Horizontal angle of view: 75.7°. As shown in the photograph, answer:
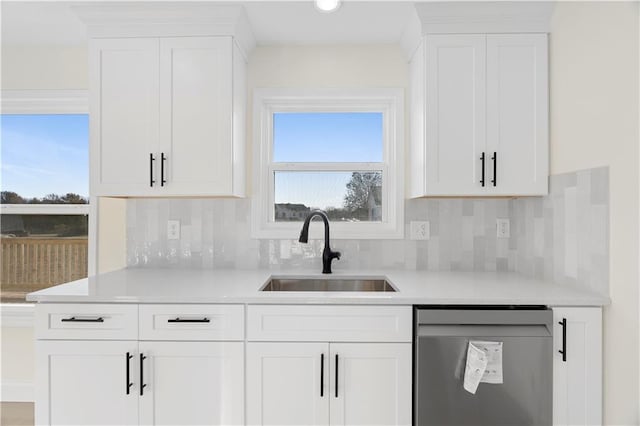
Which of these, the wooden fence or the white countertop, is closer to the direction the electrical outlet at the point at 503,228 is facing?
the white countertop

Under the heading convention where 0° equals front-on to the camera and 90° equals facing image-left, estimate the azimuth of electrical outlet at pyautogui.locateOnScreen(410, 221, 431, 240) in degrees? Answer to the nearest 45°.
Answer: approximately 0°

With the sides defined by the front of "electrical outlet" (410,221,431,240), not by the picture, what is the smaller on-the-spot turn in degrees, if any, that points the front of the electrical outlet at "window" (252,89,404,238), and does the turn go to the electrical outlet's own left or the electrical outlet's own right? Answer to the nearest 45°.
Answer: approximately 90° to the electrical outlet's own right

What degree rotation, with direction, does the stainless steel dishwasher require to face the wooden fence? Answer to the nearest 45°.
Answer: approximately 90° to its right

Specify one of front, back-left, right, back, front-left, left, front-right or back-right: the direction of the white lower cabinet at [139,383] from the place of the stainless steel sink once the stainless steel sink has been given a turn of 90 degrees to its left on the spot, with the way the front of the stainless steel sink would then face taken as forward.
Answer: back-right
